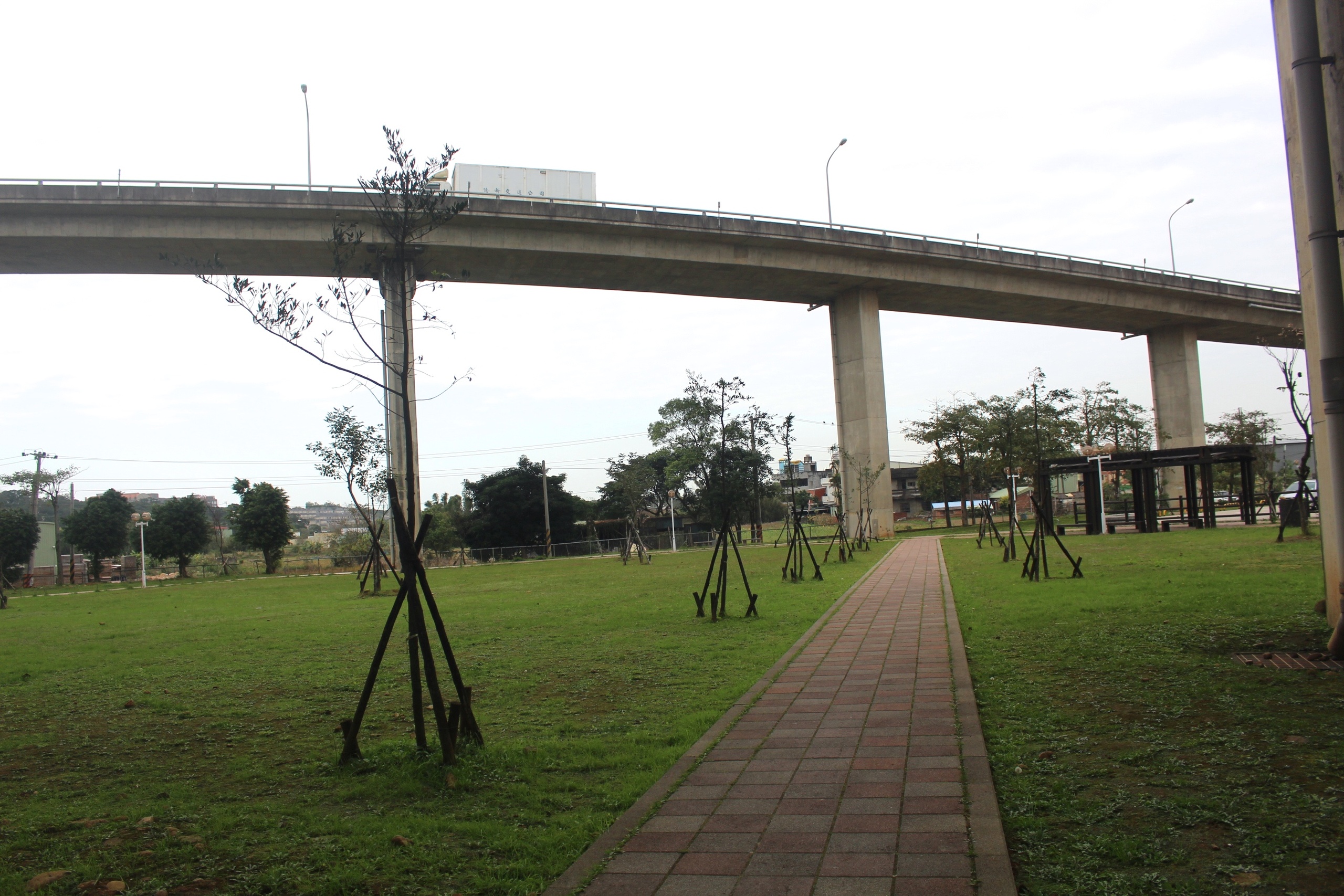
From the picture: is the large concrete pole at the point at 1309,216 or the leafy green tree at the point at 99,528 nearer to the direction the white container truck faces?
the leafy green tree

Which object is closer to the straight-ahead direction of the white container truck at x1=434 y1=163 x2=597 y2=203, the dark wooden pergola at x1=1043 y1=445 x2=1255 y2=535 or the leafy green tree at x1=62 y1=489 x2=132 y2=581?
the leafy green tree

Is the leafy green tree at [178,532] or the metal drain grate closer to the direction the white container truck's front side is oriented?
the leafy green tree

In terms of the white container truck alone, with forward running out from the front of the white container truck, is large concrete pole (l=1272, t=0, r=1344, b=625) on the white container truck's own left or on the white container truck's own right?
on the white container truck's own left

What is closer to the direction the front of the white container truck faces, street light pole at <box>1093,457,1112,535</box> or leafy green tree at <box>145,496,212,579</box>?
the leafy green tree

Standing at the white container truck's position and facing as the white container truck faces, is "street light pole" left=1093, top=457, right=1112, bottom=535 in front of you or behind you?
behind

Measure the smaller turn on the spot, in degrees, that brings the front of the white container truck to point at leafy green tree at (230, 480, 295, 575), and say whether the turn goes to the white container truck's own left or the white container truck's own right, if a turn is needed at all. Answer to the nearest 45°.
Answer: approximately 45° to the white container truck's own right

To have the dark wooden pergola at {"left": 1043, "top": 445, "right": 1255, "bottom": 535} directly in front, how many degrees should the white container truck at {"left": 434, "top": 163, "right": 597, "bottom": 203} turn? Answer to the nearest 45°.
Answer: approximately 135° to its left

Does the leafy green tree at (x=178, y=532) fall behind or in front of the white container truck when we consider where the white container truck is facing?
in front

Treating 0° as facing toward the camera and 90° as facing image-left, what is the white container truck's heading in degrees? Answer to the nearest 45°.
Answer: approximately 90°

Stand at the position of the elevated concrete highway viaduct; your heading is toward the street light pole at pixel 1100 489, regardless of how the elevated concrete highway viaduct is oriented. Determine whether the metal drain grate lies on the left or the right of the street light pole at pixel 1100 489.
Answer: right

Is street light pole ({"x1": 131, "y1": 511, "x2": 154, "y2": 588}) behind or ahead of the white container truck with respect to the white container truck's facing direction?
ahead
